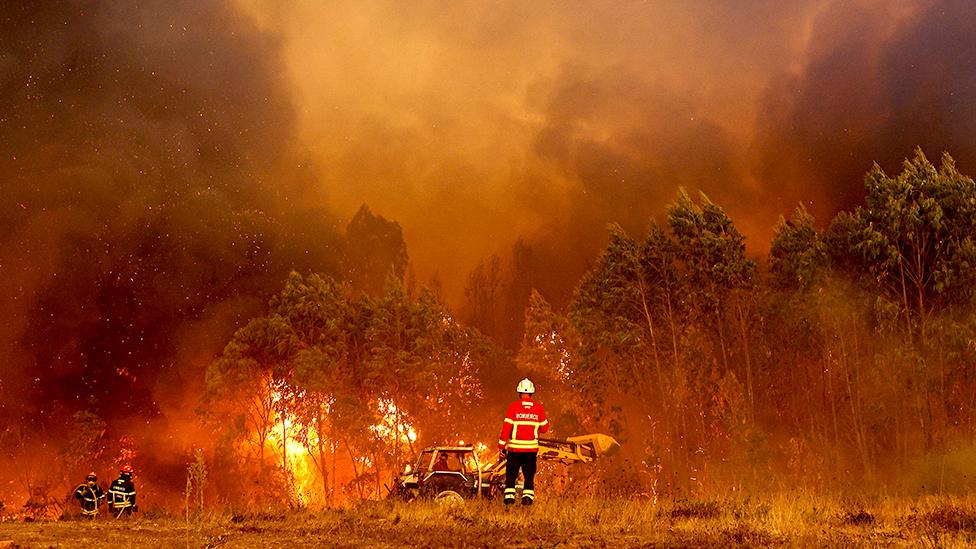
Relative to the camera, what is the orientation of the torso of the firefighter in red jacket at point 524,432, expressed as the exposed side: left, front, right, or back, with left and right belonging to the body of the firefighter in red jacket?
back

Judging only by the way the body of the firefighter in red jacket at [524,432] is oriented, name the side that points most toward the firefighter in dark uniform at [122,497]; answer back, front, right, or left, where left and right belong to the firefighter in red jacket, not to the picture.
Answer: left

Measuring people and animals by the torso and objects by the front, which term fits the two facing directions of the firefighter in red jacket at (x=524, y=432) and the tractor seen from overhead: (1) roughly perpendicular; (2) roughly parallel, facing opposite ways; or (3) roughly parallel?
roughly perpendicular

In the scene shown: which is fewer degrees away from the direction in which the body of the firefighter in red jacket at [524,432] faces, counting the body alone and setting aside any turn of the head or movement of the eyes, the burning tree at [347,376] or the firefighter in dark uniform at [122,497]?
the burning tree

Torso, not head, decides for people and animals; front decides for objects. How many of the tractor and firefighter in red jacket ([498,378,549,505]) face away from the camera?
1

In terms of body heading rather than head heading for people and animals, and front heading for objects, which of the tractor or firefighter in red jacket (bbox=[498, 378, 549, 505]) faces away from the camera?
the firefighter in red jacket

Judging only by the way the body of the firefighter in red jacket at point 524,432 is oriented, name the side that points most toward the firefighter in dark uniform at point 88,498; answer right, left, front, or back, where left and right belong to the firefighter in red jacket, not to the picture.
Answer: left

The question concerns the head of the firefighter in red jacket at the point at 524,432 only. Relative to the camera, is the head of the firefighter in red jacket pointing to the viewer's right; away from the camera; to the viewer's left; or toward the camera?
away from the camera
